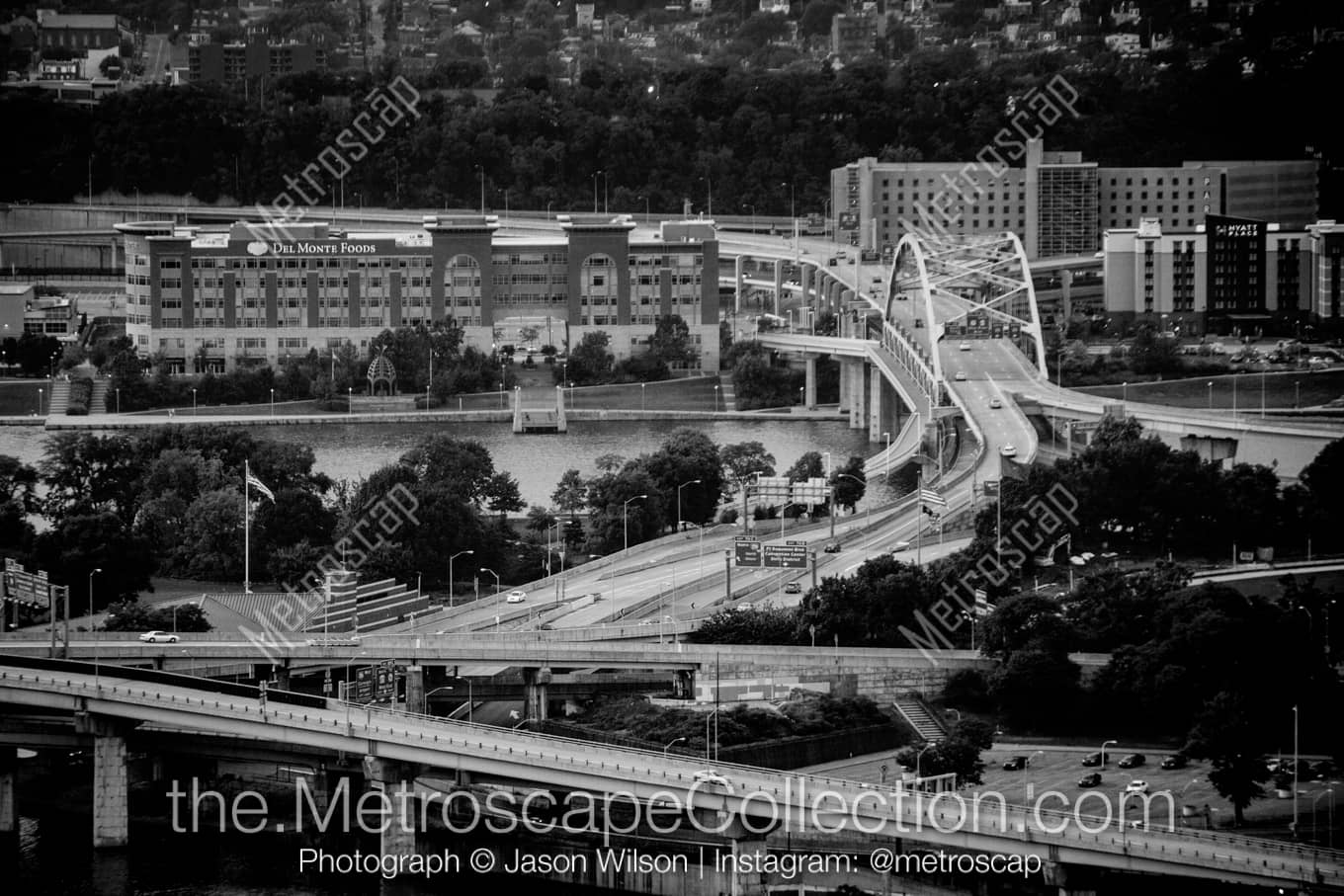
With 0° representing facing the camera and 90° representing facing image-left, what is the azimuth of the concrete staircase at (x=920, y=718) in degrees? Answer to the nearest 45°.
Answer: approximately 315°

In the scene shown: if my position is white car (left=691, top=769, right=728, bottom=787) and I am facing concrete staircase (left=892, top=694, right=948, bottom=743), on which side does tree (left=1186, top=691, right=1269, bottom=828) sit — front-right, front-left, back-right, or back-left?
front-right

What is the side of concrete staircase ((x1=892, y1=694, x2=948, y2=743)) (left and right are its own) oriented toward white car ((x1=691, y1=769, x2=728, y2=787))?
right

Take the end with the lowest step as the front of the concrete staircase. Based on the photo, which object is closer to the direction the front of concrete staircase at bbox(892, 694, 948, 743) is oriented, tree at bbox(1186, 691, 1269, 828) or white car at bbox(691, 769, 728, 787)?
the tree

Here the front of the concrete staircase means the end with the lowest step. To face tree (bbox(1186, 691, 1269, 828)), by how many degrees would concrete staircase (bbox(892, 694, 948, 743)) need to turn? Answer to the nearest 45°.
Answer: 0° — it already faces it

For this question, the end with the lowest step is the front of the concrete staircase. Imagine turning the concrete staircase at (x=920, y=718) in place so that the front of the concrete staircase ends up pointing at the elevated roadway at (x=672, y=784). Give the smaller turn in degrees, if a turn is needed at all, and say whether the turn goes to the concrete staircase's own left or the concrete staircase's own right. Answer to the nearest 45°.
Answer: approximately 90° to the concrete staircase's own right

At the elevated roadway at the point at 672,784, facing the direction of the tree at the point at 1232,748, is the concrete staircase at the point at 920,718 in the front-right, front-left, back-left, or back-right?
front-left
